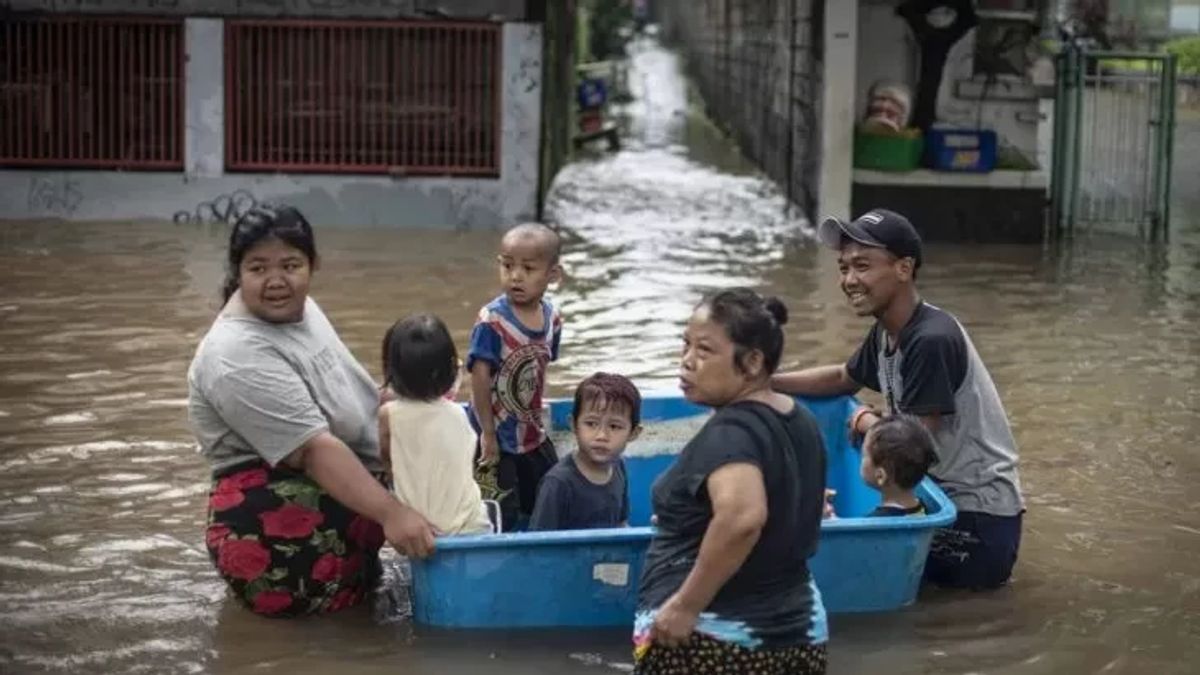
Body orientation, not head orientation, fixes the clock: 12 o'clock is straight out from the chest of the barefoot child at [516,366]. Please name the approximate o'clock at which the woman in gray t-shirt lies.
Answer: The woman in gray t-shirt is roughly at 3 o'clock from the barefoot child.

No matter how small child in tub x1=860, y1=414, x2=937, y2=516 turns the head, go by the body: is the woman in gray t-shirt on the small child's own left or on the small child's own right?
on the small child's own left

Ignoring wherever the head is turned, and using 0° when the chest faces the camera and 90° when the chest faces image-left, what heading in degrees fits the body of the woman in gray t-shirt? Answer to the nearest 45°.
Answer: approximately 315°

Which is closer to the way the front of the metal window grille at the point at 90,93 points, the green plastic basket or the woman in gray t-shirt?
the woman in gray t-shirt

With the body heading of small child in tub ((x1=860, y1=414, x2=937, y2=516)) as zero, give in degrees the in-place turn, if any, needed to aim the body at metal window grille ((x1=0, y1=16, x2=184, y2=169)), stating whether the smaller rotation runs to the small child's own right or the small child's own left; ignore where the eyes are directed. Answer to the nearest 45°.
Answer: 0° — they already face it

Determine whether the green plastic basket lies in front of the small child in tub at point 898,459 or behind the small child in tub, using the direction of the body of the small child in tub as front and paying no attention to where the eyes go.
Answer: in front

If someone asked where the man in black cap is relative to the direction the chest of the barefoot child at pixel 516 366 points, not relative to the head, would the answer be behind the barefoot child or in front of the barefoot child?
in front

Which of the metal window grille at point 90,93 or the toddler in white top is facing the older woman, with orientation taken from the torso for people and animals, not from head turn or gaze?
the metal window grille

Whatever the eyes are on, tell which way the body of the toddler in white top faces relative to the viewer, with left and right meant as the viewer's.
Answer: facing away from the viewer

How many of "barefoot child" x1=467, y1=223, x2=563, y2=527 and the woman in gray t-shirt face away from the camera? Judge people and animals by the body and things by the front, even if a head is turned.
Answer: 0

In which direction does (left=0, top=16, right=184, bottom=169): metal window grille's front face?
toward the camera

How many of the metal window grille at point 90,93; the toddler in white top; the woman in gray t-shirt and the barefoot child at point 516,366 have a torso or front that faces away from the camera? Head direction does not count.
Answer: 1

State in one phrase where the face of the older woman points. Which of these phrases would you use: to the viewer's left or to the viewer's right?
to the viewer's left

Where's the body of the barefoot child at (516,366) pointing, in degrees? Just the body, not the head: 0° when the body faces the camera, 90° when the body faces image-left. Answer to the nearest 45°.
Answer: approximately 315°

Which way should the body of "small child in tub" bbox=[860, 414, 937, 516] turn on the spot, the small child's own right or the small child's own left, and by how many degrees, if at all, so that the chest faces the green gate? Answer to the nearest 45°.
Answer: approximately 45° to the small child's own right

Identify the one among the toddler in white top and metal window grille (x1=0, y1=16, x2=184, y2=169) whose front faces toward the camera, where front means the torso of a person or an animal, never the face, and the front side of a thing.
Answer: the metal window grille
